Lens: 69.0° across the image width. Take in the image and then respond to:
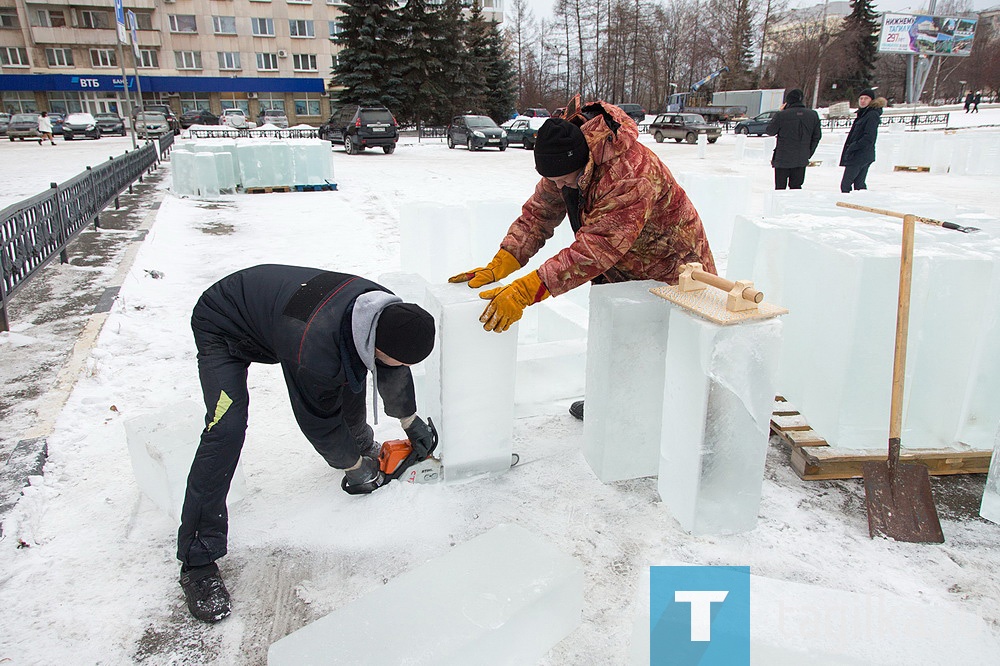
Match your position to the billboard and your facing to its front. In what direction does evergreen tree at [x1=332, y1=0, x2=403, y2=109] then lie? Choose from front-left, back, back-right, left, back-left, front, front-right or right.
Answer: front-right

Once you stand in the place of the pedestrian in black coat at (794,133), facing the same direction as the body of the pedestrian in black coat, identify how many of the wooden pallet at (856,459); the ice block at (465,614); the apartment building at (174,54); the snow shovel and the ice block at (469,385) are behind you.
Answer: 4

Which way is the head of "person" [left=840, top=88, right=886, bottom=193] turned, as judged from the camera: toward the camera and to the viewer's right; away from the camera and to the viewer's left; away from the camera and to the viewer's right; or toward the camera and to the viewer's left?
toward the camera and to the viewer's left

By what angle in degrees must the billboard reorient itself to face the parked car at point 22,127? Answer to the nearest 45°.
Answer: approximately 45° to its right

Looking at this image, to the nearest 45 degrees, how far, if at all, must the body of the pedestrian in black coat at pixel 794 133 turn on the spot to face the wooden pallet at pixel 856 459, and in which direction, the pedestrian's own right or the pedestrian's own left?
approximately 180°

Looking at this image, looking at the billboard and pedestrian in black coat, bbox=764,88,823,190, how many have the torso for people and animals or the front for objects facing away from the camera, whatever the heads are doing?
1

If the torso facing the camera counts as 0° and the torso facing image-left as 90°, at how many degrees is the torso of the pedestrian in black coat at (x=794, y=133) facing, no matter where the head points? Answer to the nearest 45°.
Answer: approximately 180°

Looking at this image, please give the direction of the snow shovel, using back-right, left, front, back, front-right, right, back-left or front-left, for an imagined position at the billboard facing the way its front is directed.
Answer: front

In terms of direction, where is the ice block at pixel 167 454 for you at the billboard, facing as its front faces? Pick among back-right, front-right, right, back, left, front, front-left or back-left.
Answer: front

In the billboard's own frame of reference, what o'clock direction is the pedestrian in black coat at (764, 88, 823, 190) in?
The pedestrian in black coat is roughly at 12 o'clock from the billboard.

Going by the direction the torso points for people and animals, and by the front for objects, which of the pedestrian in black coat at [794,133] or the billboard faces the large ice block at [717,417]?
the billboard

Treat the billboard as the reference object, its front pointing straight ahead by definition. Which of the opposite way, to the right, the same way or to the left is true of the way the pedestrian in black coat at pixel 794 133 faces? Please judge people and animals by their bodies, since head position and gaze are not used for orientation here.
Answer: the opposite way

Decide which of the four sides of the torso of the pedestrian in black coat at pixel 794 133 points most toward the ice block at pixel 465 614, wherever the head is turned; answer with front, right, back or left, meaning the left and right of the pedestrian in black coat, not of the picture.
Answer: back
